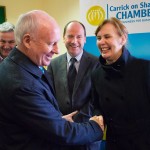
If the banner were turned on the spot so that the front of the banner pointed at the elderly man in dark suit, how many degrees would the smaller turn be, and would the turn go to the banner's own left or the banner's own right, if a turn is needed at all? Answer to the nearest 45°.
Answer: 0° — it already faces them

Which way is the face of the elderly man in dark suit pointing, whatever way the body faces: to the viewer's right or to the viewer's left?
to the viewer's right

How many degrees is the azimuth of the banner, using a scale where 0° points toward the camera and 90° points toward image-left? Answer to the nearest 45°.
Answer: approximately 0°

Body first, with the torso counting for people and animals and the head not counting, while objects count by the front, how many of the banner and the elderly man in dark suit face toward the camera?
1

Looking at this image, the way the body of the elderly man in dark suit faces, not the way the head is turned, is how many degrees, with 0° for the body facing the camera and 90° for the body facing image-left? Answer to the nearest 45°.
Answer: approximately 270°

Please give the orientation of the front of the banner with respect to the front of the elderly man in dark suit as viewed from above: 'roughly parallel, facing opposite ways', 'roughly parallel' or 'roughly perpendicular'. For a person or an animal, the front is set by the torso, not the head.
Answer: roughly perpendicular
